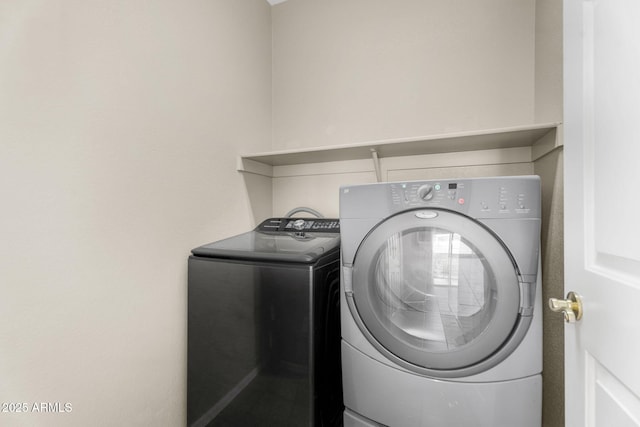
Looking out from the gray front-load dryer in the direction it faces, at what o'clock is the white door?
The white door is roughly at 11 o'clock from the gray front-load dryer.

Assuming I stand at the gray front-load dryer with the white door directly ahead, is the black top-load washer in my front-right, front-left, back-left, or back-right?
back-right

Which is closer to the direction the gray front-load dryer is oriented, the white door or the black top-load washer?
the white door

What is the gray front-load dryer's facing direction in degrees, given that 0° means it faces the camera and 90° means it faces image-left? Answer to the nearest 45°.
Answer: approximately 0°

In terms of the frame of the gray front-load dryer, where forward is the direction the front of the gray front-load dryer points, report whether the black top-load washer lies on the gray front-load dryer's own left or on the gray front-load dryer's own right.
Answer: on the gray front-load dryer's own right

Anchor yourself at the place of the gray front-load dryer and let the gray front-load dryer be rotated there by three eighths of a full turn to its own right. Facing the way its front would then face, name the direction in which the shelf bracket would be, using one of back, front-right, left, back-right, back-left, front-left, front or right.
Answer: front
